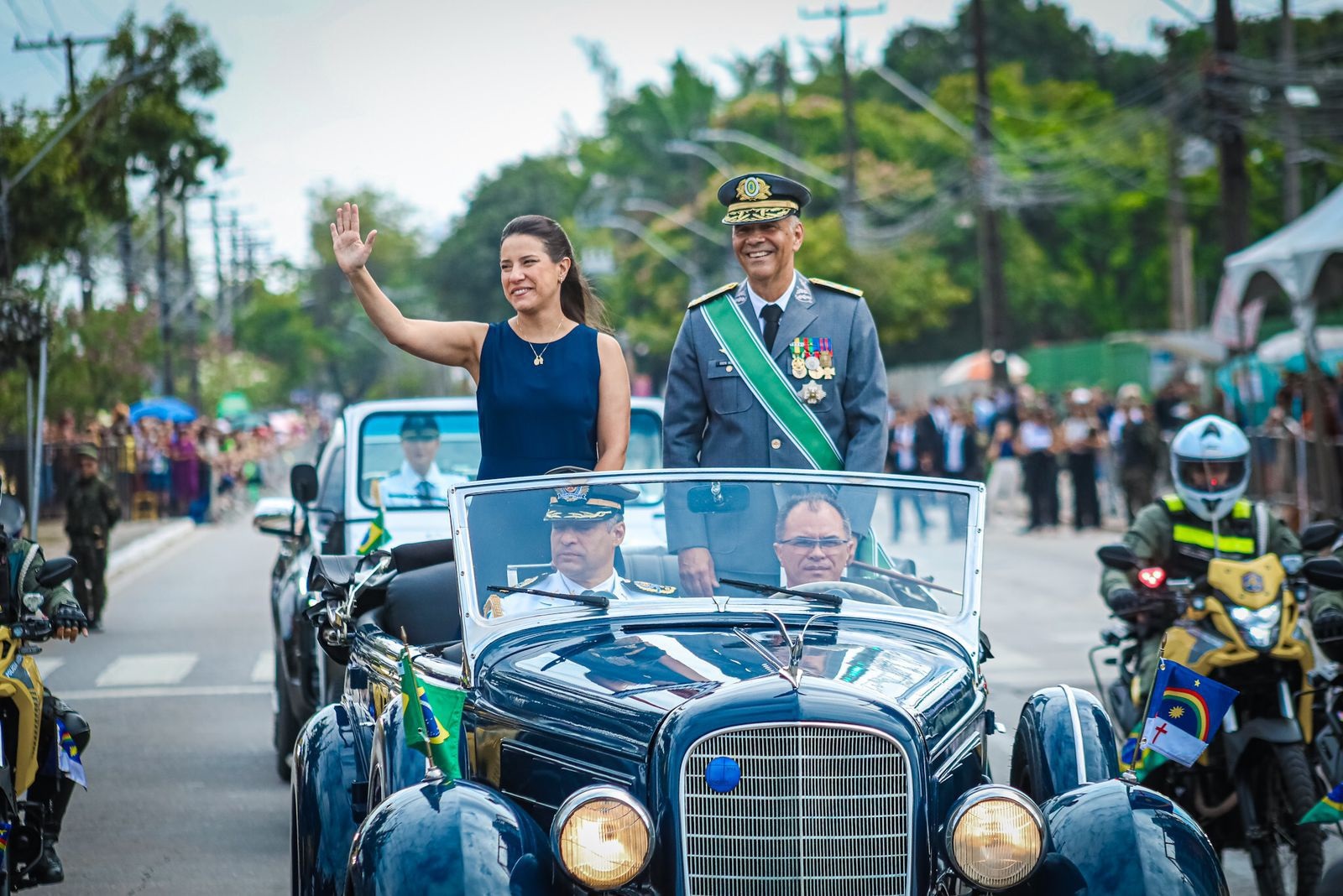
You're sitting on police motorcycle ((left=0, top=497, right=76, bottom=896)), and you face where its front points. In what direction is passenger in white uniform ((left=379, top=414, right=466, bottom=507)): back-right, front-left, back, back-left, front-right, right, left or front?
back-left

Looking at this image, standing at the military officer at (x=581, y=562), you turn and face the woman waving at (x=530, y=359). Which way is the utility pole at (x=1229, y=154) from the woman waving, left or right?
right

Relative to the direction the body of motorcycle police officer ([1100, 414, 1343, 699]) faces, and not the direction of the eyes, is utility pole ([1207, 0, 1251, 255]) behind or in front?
behind

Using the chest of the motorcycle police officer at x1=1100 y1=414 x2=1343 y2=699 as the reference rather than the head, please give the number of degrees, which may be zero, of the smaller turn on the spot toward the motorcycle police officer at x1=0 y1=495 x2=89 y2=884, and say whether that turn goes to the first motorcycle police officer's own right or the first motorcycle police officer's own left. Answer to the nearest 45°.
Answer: approximately 45° to the first motorcycle police officer's own right

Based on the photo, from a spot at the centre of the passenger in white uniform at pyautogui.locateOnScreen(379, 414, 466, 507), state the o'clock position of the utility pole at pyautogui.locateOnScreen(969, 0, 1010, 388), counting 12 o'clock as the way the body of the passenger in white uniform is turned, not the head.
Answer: The utility pole is roughly at 7 o'clock from the passenger in white uniform.

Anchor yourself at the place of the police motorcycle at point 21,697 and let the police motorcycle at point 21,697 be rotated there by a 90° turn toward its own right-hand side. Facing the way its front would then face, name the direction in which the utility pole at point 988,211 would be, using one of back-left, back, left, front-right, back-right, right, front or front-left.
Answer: back-right

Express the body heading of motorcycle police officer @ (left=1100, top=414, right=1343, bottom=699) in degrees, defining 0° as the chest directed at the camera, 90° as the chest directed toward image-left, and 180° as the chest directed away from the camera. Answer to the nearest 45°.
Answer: approximately 0°
